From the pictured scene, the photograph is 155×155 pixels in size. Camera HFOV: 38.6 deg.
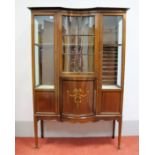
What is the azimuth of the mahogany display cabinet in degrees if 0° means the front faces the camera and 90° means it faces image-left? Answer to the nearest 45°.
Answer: approximately 0°
